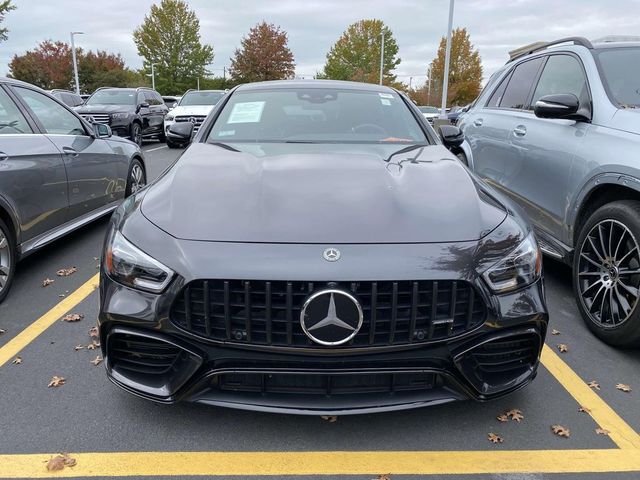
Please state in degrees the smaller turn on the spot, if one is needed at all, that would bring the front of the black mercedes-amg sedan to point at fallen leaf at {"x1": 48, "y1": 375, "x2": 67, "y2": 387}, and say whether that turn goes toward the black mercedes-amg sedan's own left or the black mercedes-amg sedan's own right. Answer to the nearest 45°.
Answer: approximately 90° to the black mercedes-amg sedan's own right

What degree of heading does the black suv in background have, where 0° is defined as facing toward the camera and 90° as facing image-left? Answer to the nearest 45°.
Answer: approximately 45°

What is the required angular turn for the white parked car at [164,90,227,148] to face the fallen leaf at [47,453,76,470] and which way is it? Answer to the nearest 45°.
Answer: approximately 45° to its left

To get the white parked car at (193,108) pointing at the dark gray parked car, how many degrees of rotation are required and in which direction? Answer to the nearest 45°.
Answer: approximately 45° to its left

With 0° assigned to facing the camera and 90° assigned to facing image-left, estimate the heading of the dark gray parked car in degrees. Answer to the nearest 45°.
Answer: approximately 225°

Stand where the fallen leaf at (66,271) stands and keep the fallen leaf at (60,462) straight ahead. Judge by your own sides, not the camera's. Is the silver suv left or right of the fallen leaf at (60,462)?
left

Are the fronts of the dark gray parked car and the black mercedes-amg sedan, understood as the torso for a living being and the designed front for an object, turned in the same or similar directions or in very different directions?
very different directions

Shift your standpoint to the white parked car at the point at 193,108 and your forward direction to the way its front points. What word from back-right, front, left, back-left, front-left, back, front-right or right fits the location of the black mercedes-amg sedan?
front-left

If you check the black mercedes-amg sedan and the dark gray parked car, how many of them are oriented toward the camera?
1
